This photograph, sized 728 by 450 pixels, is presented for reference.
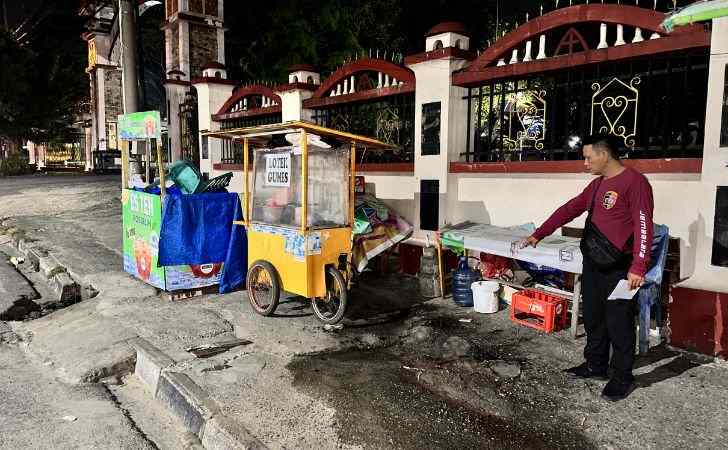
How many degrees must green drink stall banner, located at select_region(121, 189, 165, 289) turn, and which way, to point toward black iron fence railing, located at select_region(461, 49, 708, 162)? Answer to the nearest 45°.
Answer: approximately 90° to its left

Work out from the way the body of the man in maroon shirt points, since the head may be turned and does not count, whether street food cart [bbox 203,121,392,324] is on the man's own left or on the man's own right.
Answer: on the man's own right

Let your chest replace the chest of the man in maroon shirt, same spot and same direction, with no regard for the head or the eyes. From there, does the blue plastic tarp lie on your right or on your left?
on your right

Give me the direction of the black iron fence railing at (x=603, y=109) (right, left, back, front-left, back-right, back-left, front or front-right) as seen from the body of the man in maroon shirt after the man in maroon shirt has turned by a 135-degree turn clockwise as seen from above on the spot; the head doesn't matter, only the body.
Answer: front

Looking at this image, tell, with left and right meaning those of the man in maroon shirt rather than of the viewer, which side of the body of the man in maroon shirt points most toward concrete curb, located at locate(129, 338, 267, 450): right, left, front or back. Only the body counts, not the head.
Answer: front

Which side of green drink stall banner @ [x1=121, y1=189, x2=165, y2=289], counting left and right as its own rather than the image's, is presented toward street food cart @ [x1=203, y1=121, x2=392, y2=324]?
left

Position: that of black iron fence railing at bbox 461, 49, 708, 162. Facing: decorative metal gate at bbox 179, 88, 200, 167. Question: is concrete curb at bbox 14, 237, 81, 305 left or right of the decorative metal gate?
left

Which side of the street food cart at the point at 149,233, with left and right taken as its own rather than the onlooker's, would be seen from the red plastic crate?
left

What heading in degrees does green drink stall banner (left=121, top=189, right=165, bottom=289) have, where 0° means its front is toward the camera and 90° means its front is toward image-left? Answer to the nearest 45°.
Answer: approximately 45°

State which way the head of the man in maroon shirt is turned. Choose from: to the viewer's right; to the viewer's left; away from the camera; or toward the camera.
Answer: to the viewer's left

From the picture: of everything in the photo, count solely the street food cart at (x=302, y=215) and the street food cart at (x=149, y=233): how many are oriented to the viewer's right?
0

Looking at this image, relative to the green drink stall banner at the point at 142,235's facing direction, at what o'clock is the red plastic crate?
The red plastic crate is roughly at 9 o'clock from the green drink stall banner.

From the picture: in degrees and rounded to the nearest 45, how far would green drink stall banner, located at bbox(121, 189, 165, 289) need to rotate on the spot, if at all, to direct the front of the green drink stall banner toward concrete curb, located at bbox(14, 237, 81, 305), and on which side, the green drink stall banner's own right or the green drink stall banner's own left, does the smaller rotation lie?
approximately 90° to the green drink stall banner's own right

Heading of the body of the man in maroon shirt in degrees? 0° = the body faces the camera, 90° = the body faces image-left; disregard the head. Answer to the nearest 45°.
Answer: approximately 45°

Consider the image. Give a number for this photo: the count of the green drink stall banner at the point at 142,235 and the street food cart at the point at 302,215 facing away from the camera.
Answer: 0
